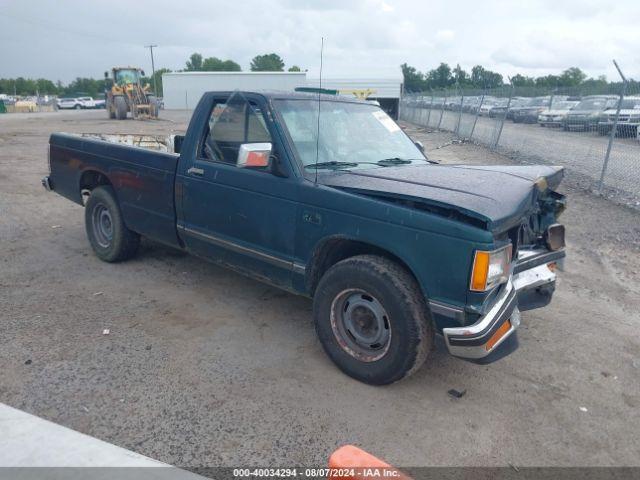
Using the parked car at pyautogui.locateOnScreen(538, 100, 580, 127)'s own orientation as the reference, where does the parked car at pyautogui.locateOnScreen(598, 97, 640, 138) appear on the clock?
the parked car at pyautogui.locateOnScreen(598, 97, 640, 138) is roughly at 10 o'clock from the parked car at pyautogui.locateOnScreen(538, 100, 580, 127).

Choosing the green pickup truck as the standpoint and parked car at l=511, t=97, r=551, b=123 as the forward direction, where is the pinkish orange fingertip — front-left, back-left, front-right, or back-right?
back-right

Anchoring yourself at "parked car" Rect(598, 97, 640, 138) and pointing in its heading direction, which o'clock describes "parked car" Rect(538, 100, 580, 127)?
"parked car" Rect(538, 100, 580, 127) is roughly at 4 o'clock from "parked car" Rect(598, 97, 640, 138).

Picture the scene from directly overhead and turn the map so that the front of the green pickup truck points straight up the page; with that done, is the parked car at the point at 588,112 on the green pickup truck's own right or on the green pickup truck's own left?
on the green pickup truck's own left

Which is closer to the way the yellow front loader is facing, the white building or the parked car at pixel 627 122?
the parked car

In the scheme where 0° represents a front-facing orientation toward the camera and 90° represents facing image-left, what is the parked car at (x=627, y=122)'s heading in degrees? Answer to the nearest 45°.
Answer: approximately 45°

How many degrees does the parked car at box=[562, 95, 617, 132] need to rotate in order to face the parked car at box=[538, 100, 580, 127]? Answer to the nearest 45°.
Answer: approximately 135° to its right

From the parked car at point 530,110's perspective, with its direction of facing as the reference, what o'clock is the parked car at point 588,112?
the parked car at point 588,112 is roughly at 10 o'clock from the parked car at point 530,110.

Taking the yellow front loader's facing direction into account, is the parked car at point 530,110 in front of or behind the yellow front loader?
in front
